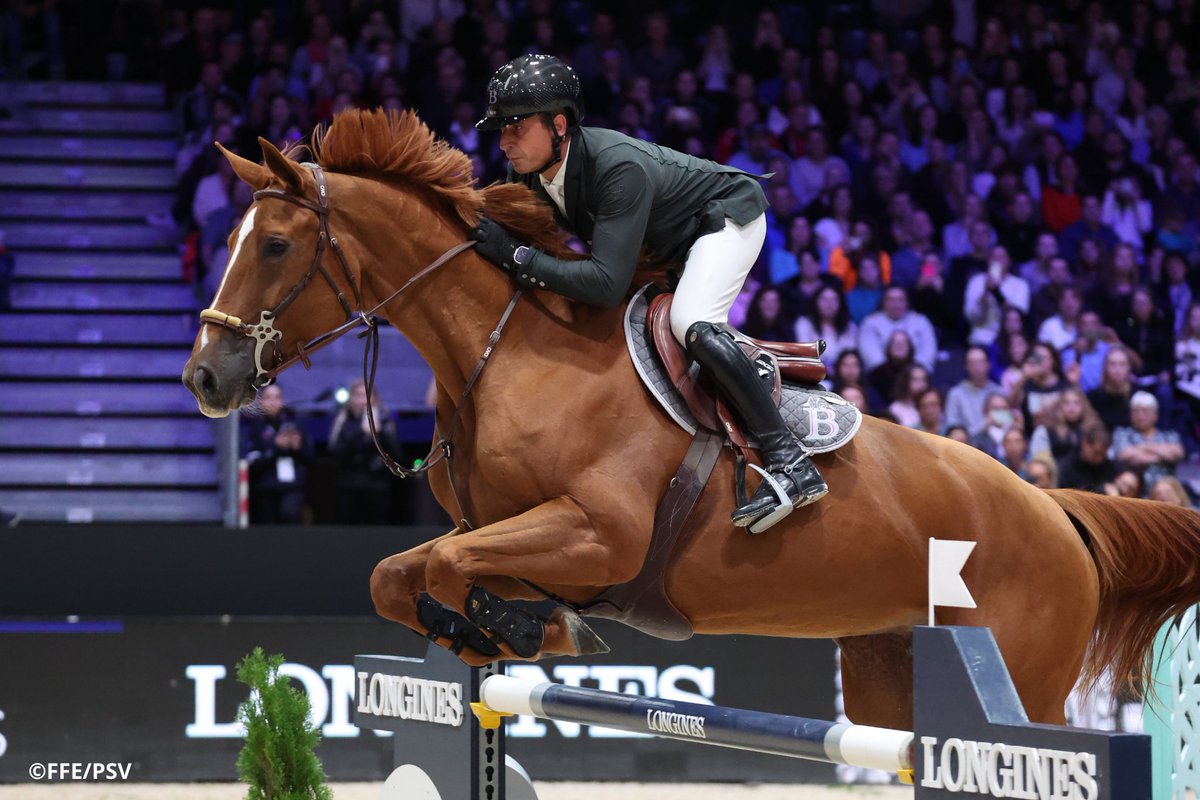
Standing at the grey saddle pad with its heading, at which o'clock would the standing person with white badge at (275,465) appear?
The standing person with white badge is roughly at 2 o'clock from the grey saddle pad.

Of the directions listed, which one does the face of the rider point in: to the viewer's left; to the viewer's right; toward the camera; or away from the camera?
to the viewer's left

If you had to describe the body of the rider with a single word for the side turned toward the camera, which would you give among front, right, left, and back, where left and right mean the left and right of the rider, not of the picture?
left

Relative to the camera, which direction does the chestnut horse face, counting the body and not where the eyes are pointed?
to the viewer's left

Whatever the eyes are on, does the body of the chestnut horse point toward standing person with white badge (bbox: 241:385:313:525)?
no

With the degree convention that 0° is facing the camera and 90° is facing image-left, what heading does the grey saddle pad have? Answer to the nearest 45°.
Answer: approximately 90°

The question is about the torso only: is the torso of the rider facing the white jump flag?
no
